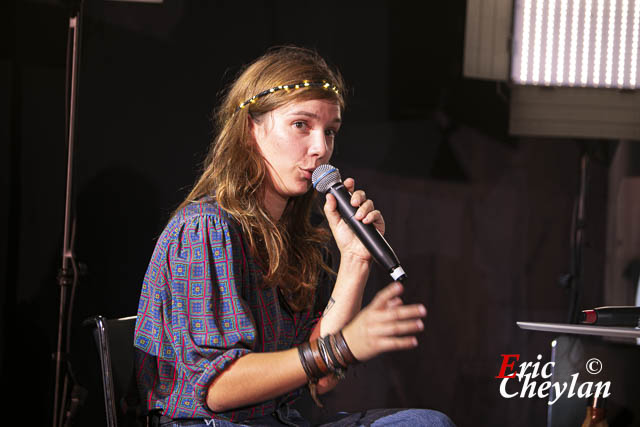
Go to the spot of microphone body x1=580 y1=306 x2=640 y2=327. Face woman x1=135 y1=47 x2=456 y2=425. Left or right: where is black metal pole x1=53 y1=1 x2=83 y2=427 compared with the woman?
right

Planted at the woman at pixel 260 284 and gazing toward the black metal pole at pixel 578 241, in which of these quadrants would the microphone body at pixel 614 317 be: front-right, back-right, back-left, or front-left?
front-right

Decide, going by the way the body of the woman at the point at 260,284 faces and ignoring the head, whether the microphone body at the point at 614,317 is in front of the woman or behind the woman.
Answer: in front

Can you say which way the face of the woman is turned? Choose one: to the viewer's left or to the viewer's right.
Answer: to the viewer's right

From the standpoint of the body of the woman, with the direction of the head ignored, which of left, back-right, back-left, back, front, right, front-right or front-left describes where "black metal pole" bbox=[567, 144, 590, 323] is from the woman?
front-left

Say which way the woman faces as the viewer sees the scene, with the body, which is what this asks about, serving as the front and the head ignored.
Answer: to the viewer's right
